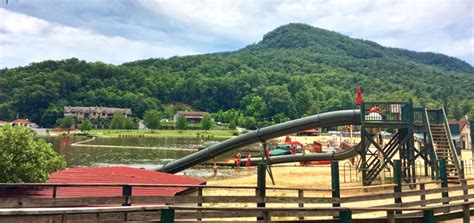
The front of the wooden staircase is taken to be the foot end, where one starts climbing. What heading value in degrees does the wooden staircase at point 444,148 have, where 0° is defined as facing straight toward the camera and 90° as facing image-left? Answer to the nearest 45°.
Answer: approximately 315°

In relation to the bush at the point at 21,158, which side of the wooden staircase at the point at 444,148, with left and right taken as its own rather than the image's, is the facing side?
right
